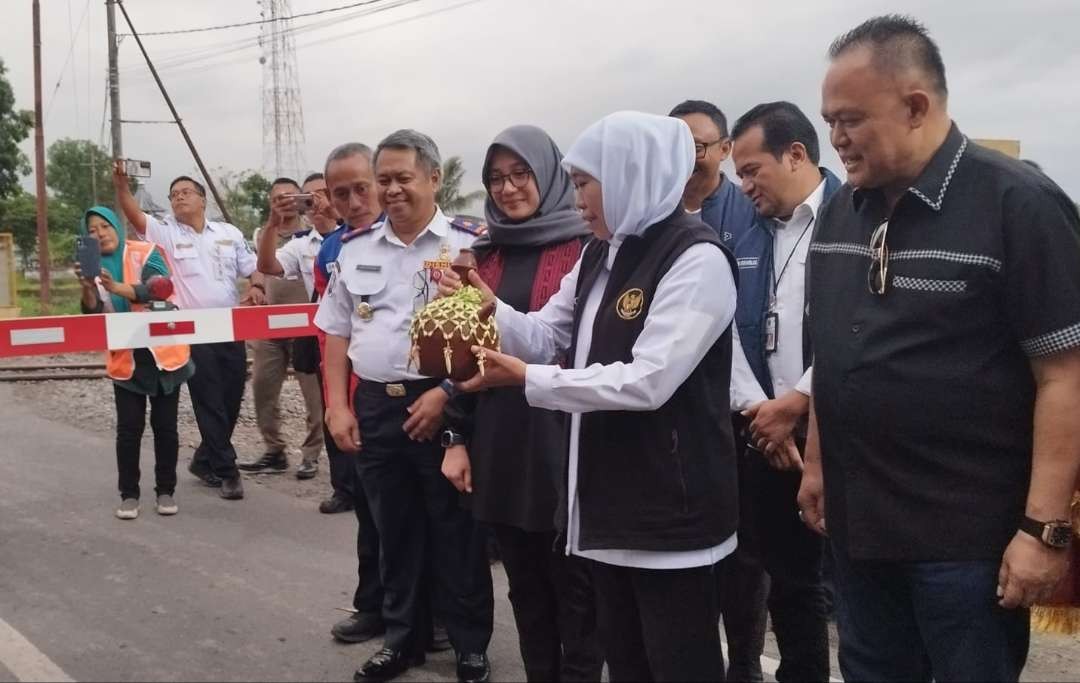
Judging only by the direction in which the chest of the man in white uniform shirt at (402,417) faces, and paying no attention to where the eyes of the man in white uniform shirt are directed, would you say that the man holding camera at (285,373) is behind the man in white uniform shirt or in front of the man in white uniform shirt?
behind

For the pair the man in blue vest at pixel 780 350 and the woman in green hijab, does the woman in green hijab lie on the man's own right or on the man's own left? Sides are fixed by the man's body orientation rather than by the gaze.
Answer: on the man's own right

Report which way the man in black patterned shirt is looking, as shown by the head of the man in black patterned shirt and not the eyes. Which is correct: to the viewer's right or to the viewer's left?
to the viewer's left

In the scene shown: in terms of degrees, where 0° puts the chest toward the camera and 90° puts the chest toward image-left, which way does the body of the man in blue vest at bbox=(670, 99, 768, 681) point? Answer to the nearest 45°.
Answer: approximately 45°

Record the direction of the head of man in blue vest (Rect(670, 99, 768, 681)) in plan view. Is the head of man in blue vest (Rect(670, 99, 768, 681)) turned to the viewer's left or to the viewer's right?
to the viewer's left

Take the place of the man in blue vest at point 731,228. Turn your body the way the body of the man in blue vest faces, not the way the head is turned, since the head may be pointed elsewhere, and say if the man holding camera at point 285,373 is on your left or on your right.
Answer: on your right

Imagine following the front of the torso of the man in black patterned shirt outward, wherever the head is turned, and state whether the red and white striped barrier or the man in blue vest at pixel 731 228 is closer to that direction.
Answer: the red and white striped barrier

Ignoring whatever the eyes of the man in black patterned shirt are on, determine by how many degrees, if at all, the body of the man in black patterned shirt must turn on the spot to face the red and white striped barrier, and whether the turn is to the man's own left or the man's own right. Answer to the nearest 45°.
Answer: approximately 45° to the man's own right

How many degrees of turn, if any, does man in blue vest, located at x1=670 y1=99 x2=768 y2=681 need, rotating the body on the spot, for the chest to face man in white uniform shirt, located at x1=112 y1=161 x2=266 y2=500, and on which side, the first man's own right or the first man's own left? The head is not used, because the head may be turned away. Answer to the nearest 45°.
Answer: approximately 90° to the first man's own right
